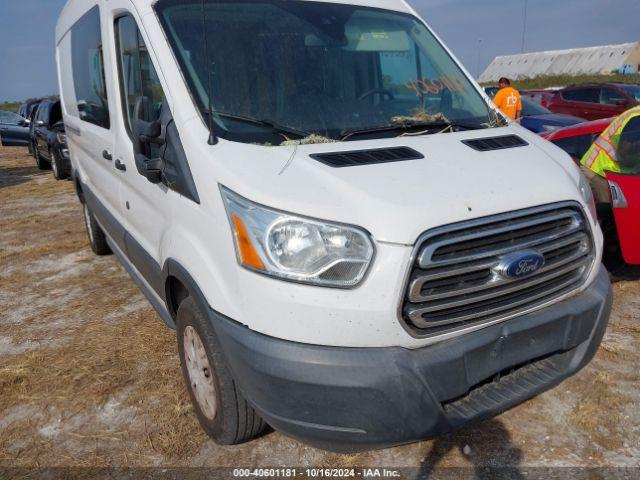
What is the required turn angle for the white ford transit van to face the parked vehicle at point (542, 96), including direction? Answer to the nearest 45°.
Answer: approximately 90° to its left

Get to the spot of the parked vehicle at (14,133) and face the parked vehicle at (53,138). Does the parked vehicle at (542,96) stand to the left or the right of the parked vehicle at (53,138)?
left

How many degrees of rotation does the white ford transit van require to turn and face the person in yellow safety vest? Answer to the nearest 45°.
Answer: approximately 90° to its left

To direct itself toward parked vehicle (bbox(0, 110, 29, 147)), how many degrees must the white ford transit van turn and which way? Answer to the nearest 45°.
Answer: approximately 180°

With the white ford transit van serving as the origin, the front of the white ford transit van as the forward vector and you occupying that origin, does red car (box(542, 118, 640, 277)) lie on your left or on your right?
on your left

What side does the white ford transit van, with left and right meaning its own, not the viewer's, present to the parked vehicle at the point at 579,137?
left

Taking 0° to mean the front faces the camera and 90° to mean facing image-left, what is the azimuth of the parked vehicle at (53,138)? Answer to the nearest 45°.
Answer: approximately 315°
